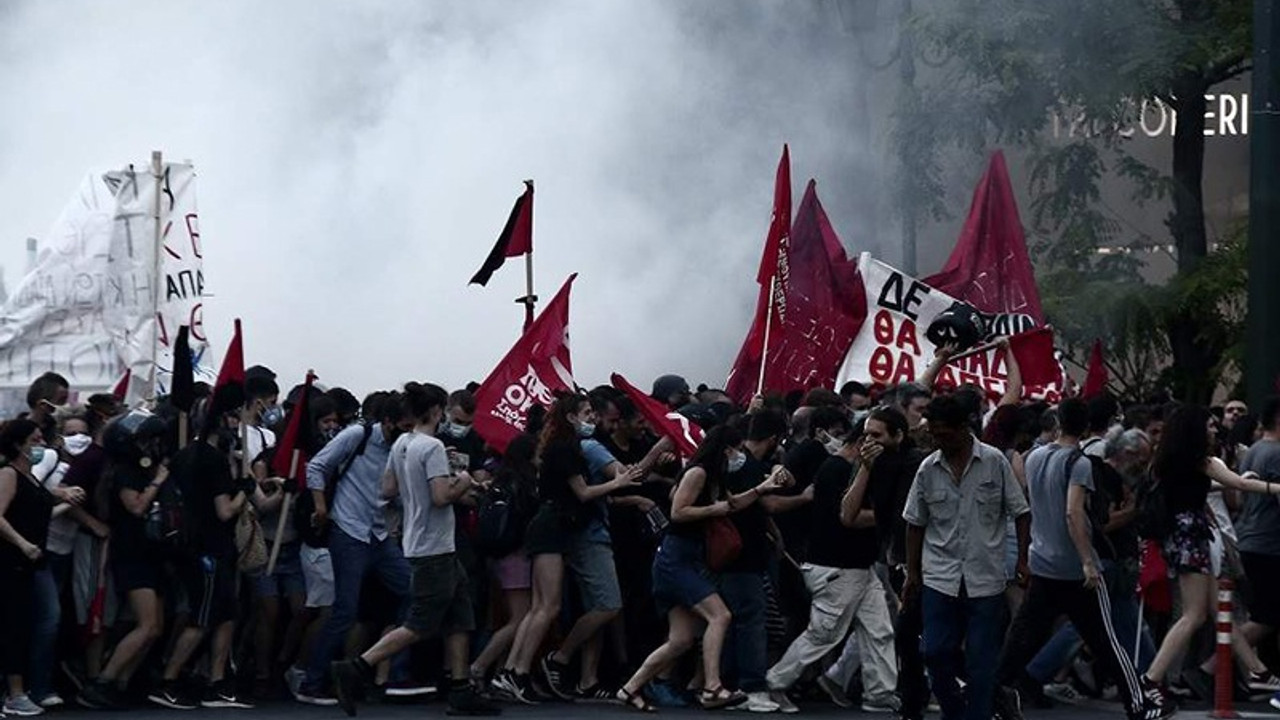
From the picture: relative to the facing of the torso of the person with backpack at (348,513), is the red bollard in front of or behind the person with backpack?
in front

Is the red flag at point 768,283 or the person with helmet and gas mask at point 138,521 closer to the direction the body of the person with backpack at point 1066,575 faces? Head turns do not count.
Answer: the red flag

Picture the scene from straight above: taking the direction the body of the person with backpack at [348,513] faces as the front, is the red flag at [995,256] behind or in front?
in front

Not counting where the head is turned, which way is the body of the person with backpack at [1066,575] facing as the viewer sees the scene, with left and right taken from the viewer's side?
facing away from the viewer and to the right of the viewer

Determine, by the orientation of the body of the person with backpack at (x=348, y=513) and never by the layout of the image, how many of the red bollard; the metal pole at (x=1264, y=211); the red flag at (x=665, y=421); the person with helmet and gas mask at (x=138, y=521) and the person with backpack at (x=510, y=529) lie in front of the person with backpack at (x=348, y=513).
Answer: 4

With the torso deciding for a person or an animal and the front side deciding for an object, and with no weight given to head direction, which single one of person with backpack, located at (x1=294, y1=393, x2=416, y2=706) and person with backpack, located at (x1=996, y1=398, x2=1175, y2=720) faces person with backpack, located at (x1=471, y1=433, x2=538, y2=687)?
person with backpack, located at (x1=294, y1=393, x2=416, y2=706)

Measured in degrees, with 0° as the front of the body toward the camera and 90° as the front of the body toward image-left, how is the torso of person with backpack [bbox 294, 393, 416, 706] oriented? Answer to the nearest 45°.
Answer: approximately 270°
